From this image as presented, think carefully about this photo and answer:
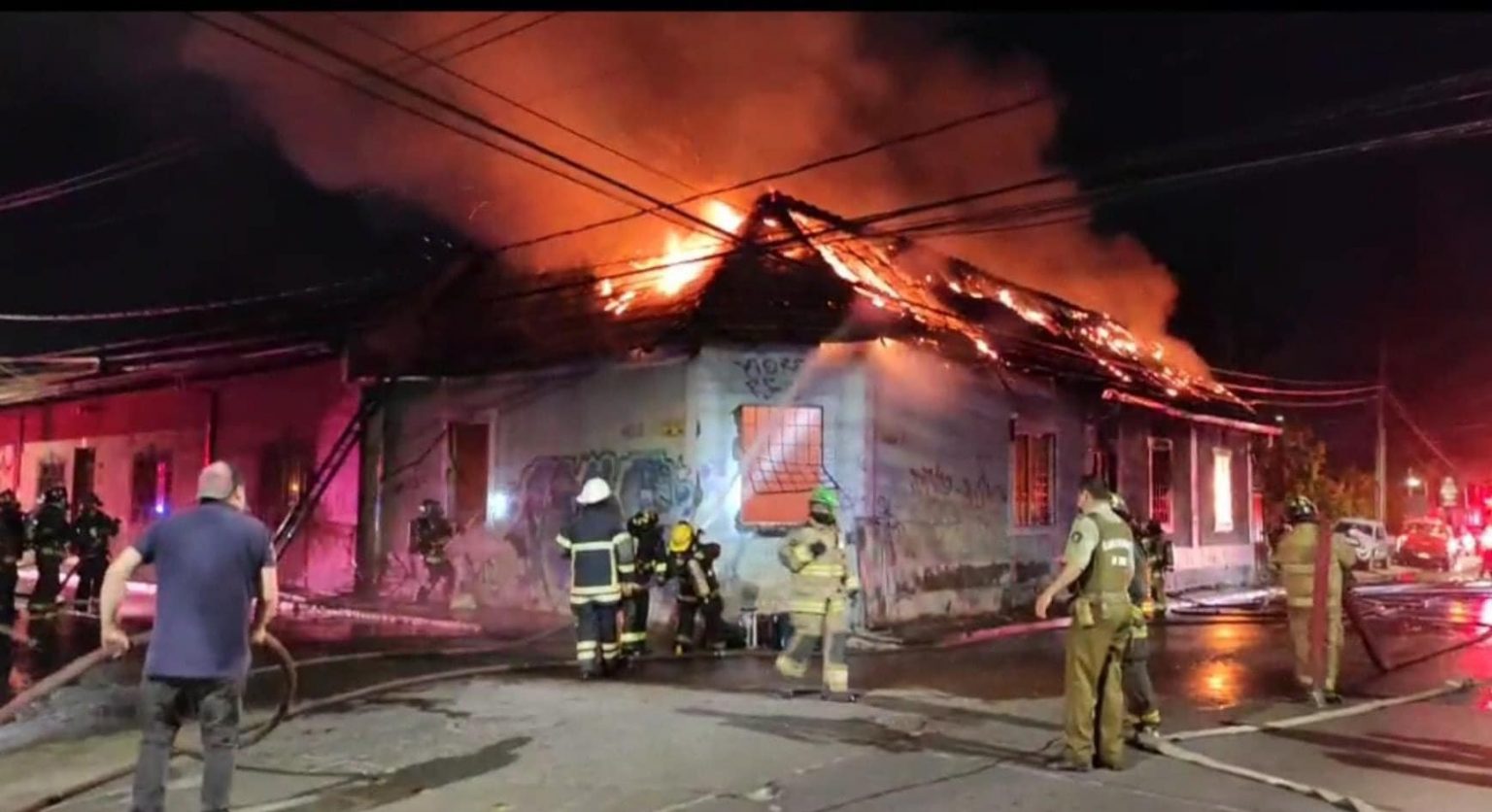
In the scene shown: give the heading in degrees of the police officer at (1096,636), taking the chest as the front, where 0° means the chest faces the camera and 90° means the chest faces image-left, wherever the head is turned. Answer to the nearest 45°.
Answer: approximately 135°

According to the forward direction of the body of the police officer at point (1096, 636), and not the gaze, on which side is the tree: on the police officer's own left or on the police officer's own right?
on the police officer's own right

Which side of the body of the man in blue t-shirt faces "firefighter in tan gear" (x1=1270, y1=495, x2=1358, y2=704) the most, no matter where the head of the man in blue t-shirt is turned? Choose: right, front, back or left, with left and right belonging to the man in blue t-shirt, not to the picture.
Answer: right

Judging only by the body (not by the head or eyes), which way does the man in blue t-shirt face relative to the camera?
away from the camera

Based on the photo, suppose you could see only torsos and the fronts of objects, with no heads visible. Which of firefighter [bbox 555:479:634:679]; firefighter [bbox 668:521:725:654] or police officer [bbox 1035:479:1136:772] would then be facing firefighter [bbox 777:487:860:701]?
the police officer

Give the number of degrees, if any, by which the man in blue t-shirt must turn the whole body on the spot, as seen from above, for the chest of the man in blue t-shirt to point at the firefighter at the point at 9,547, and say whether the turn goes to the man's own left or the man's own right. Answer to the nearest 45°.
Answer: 0° — they already face them

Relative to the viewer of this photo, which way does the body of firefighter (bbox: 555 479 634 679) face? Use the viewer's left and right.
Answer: facing away from the viewer

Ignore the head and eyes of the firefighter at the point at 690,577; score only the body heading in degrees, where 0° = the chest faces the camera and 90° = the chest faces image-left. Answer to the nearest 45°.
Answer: approximately 180°
